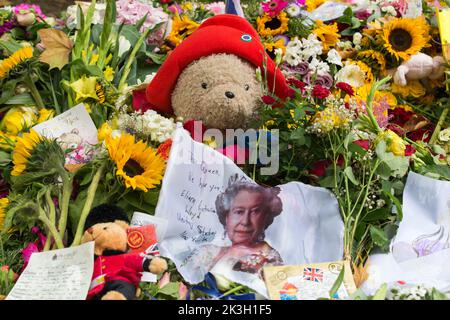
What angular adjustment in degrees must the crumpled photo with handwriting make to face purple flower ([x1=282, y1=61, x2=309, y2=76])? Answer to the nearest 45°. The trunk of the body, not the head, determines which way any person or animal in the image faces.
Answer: approximately 180°

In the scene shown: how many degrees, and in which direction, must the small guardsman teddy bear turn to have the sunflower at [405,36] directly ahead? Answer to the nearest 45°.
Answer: approximately 180°

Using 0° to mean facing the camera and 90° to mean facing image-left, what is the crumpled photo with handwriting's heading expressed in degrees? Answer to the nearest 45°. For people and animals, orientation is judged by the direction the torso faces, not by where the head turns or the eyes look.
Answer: approximately 0°

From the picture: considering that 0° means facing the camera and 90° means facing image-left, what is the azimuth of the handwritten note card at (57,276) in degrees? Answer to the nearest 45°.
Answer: approximately 0°

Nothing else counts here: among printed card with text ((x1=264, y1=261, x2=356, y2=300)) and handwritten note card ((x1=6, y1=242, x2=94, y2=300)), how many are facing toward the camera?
2

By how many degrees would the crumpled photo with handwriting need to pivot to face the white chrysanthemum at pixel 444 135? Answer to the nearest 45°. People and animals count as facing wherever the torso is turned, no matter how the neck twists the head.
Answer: approximately 135° to its left

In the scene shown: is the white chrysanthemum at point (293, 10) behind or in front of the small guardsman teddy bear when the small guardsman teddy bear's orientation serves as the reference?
behind

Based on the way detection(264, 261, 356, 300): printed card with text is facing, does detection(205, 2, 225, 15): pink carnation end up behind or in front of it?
behind

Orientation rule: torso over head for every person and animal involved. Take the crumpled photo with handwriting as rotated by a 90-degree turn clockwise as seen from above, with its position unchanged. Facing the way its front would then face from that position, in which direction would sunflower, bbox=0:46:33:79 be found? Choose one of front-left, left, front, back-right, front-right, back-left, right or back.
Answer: front-right
